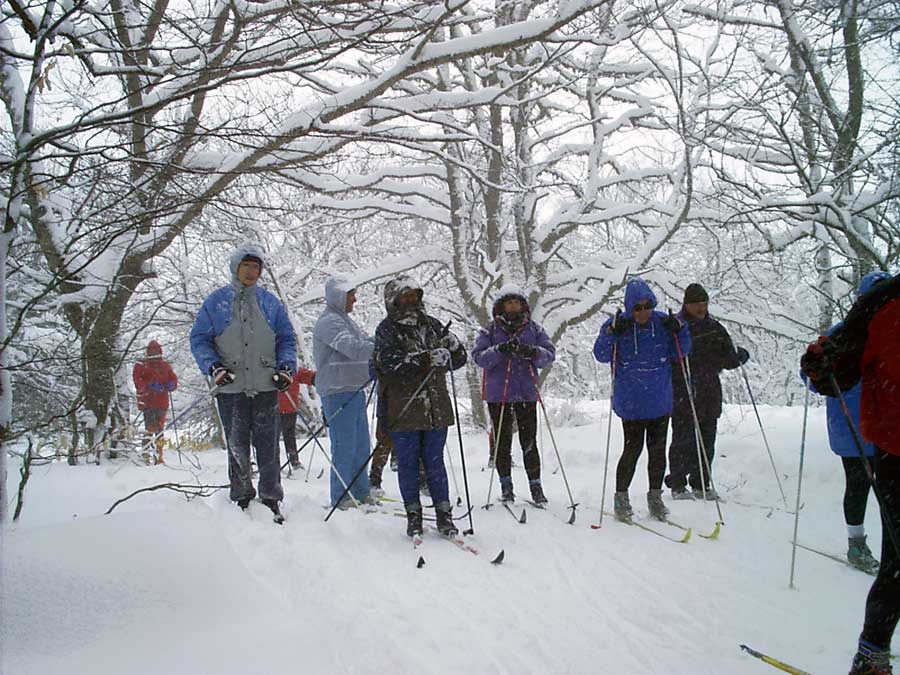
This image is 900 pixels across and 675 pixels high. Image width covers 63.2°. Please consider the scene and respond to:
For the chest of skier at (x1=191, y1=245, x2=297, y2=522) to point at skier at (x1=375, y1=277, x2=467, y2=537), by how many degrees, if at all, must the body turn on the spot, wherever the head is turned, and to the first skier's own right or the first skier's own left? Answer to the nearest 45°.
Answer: approximately 45° to the first skier's own left

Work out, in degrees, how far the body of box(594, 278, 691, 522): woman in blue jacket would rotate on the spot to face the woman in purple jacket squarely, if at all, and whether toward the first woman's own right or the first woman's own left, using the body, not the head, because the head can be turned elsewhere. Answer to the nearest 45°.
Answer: approximately 90° to the first woman's own right

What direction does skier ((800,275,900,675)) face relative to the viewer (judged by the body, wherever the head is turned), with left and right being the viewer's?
facing to the left of the viewer

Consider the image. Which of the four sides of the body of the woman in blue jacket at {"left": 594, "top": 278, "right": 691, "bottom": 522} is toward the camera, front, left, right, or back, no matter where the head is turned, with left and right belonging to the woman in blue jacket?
front

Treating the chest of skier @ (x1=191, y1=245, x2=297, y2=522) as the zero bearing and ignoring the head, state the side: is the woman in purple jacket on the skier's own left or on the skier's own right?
on the skier's own left

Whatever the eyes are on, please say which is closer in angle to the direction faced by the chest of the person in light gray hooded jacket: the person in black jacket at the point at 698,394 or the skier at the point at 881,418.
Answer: the person in black jacket

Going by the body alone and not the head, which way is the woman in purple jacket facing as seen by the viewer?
toward the camera

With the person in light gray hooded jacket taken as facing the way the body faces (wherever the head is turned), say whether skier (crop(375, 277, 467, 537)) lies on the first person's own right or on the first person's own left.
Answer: on the first person's own right

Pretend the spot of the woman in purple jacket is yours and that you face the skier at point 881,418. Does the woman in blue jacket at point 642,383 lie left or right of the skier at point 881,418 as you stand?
left

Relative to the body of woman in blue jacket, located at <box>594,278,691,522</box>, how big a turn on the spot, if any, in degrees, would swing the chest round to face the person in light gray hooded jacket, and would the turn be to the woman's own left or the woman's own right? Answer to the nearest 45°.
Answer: approximately 90° to the woman's own right

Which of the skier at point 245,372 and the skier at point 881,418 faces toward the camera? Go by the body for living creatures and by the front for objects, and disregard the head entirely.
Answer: the skier at point 245,372

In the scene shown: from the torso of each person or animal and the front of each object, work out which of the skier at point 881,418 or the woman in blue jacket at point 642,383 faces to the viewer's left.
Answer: the skier

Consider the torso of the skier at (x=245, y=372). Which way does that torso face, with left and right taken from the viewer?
facing the viewer

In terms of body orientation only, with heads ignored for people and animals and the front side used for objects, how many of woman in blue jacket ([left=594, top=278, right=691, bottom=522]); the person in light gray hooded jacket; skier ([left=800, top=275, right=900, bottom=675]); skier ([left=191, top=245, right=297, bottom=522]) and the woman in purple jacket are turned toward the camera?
3
